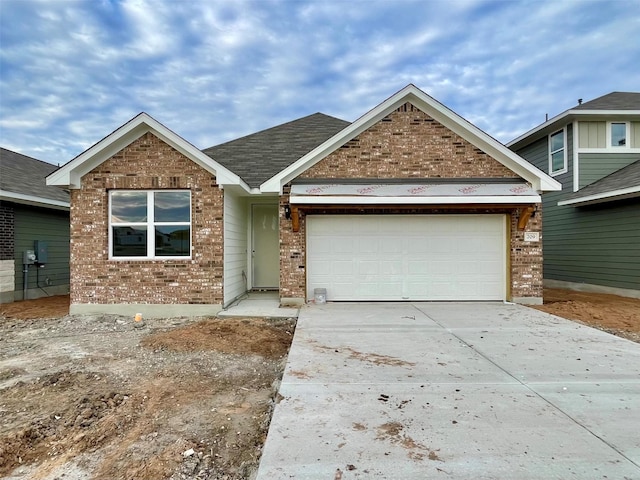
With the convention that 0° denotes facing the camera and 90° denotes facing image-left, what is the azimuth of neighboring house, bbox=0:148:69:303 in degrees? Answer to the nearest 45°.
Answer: approximately 45°

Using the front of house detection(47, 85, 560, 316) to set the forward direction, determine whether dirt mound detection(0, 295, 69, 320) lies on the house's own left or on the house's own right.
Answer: on the house's own right

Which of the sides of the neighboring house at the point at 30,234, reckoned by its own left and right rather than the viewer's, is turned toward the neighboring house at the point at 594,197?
left

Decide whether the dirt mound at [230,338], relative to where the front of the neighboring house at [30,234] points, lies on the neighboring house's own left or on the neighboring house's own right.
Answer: on the neighboring house's own left

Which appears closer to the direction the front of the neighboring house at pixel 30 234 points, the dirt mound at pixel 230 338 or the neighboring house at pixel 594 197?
the dirt mound

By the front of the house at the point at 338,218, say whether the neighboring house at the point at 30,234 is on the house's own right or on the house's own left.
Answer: on the house's own right

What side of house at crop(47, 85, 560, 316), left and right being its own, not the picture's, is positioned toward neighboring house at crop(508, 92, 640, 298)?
left
